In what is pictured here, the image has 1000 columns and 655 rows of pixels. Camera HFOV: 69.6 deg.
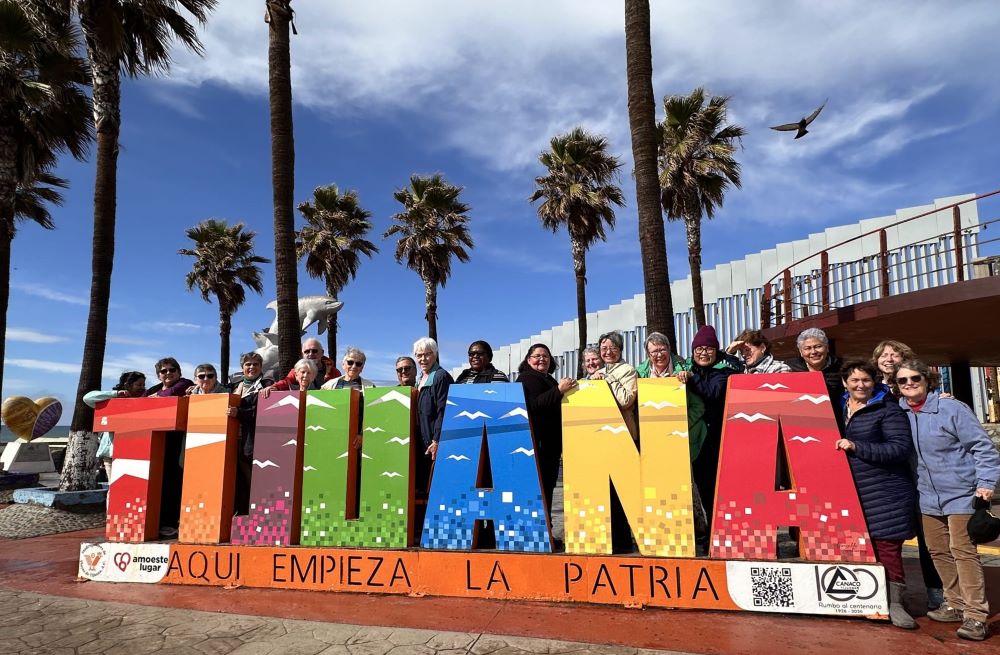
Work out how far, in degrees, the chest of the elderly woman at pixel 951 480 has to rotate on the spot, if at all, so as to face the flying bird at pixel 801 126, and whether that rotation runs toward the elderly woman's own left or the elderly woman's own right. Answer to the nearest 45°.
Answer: approximately 135° to the elderly woman's own right

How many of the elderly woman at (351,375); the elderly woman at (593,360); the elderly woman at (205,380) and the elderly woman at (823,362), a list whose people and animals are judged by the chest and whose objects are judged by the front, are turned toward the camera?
4

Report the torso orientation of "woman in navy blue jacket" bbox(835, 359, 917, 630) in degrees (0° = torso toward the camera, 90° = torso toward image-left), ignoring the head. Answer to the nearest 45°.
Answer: approximately 45°

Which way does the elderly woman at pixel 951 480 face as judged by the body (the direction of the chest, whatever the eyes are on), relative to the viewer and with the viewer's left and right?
facing the viewer and to the left of the viewer

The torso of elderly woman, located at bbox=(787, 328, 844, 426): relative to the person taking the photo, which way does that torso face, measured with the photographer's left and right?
facing the viewer

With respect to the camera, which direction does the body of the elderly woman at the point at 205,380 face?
toward the camera

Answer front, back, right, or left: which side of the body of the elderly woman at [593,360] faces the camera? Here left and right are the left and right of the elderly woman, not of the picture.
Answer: front

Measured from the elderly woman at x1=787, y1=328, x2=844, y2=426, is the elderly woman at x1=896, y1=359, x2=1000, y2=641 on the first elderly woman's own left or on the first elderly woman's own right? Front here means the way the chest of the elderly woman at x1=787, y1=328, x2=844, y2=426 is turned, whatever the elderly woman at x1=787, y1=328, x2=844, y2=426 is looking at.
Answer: on the first elderly woman's own left

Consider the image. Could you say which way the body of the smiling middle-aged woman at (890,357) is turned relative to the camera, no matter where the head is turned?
toward the camera

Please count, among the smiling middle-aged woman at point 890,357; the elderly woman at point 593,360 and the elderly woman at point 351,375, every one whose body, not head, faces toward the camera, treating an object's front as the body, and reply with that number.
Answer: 3
